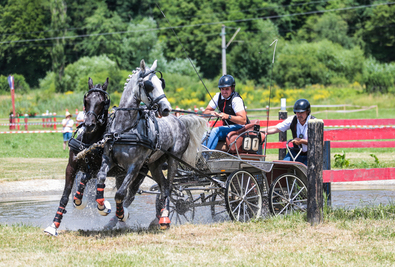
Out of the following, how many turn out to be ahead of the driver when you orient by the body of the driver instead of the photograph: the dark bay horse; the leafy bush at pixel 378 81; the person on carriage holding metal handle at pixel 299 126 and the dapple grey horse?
2

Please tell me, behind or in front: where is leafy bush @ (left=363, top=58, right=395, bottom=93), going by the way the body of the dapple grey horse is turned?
behind

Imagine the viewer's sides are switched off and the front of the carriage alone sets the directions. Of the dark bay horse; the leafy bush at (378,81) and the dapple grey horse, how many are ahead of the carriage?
2

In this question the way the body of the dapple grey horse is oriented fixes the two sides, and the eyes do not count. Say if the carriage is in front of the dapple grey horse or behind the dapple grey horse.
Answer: behind

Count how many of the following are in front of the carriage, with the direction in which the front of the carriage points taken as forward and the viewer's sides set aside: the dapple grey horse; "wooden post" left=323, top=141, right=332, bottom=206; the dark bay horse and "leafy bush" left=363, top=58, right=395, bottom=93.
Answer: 2

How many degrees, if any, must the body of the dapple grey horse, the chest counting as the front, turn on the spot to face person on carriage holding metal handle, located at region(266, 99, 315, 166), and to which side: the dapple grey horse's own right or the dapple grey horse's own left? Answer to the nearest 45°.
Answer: approximately 180°

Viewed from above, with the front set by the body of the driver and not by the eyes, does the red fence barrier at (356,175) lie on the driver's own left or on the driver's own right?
on the driver's own left

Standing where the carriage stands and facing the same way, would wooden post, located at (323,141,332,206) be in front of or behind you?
behind

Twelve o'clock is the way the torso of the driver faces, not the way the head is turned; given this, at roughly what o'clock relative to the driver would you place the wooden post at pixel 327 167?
The wooden post is roughly at 7 o'clock from the driver.

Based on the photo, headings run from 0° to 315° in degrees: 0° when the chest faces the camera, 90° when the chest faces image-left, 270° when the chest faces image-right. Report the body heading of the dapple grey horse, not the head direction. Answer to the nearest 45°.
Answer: approximately 45°
